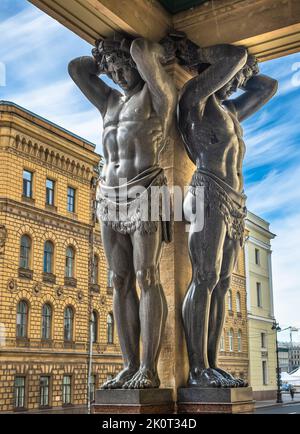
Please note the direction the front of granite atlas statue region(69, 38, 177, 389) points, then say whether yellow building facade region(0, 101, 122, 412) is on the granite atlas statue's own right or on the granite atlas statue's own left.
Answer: on the granite atlas statue's own right

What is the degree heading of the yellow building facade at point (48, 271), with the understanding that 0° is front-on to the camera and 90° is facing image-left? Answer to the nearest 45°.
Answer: approximately 315°

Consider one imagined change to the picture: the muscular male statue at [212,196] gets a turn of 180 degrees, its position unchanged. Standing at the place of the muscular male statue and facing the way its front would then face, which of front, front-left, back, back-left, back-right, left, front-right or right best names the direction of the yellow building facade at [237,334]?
front-right

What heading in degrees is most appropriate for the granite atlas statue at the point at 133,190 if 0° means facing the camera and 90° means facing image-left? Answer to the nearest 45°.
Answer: approximately 45°

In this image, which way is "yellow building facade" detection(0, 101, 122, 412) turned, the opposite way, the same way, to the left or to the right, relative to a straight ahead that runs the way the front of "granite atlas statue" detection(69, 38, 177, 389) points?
to the left
